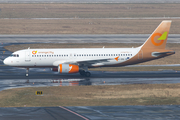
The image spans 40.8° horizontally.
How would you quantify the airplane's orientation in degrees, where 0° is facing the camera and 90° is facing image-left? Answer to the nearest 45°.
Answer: approximately 90°
